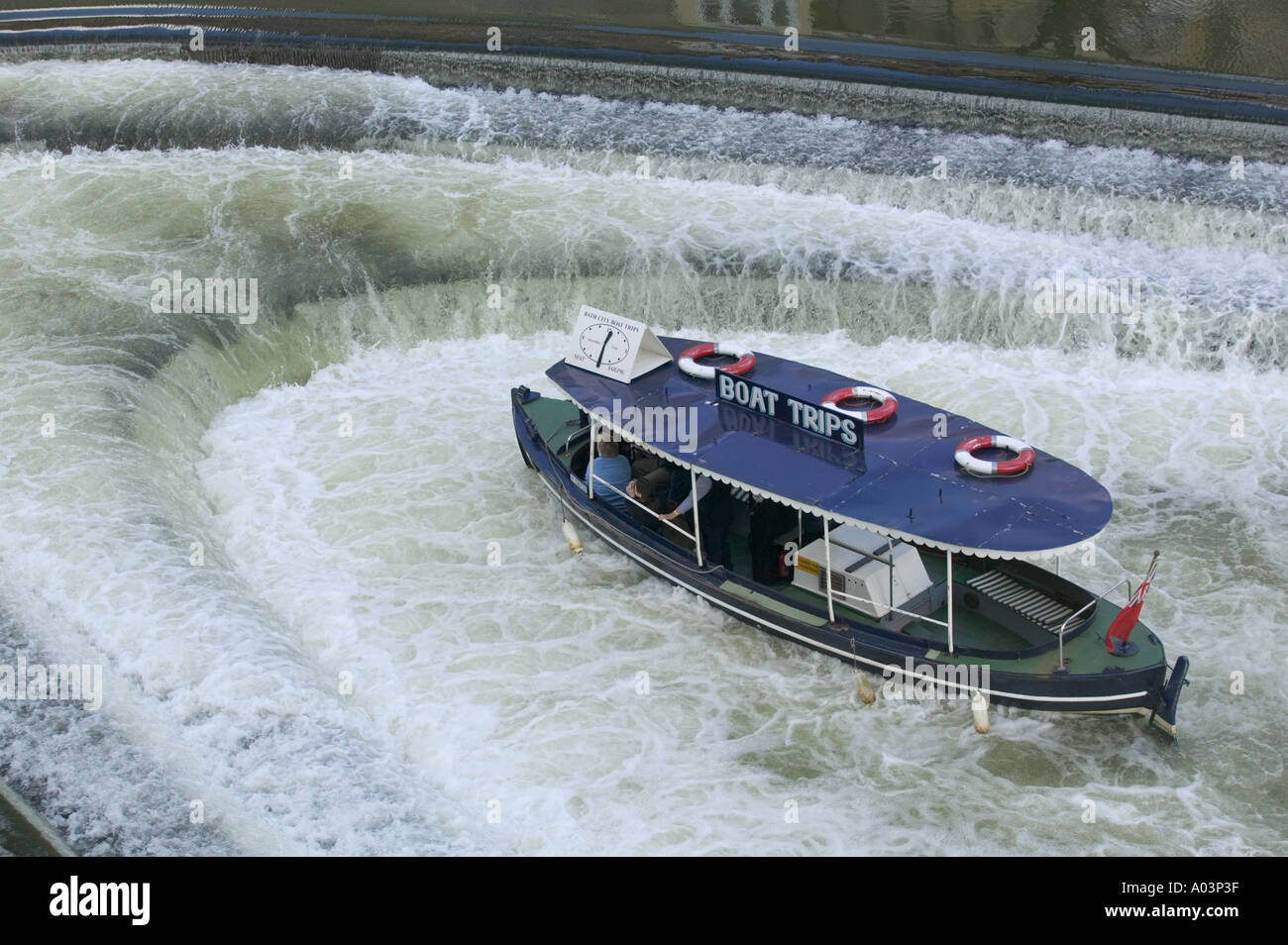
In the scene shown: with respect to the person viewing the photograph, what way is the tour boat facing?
facing away from the viewer and to the left of the viewer

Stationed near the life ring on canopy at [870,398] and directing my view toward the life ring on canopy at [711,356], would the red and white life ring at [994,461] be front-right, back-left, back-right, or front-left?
back-left
